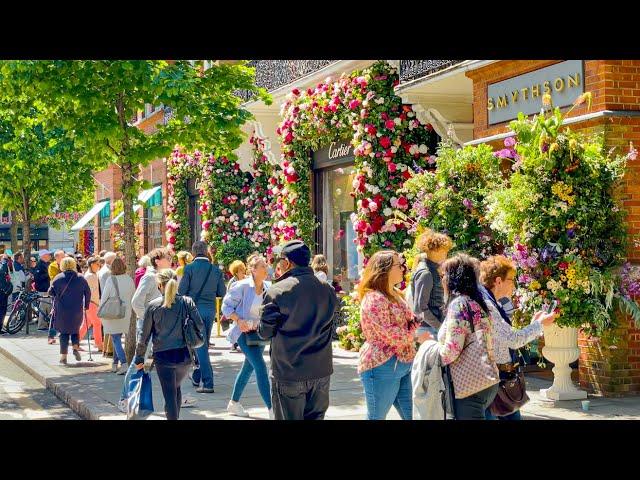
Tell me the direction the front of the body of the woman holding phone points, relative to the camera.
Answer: to the viewer's right

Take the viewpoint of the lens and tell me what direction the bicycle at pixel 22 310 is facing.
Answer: facing the viewer and to the left of the viewer

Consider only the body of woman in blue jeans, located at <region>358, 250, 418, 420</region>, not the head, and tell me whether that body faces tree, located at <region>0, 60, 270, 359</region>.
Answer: no

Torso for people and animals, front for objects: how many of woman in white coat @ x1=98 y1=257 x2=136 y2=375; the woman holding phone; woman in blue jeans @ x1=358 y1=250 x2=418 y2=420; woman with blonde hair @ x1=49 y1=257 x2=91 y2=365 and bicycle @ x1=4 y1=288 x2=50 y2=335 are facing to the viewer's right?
2

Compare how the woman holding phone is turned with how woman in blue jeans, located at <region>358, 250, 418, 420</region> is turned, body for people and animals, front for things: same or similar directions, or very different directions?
same or similar directions

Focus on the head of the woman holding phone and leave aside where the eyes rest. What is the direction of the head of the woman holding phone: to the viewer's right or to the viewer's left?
to the viewer's right

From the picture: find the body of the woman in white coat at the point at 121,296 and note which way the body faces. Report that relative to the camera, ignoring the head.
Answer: away from the camera

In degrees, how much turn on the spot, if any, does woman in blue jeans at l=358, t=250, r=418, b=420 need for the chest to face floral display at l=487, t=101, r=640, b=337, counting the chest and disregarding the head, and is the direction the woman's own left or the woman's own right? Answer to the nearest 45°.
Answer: approximately 45° to the woman's own left

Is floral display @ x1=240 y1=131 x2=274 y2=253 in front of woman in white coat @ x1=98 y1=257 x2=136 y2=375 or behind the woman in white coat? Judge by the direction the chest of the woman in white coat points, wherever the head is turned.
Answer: in front

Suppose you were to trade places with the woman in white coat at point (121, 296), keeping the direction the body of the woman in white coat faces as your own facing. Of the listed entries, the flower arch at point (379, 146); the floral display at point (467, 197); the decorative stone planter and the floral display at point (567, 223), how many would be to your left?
0
